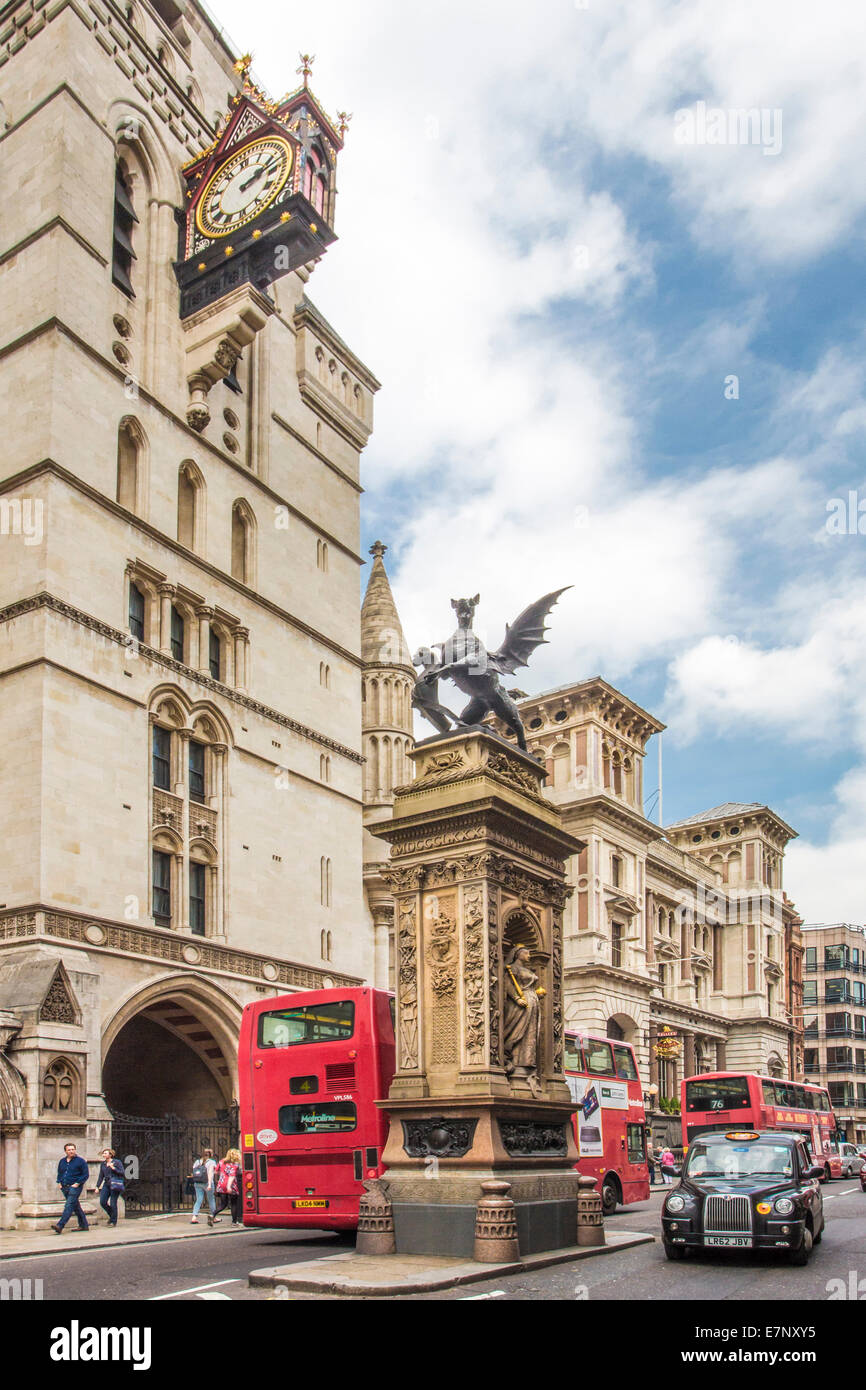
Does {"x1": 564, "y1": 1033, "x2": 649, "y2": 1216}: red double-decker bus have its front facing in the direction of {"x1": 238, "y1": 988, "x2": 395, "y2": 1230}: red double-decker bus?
no

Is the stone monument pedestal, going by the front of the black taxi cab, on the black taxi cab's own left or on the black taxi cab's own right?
on the black taxi cab's own right

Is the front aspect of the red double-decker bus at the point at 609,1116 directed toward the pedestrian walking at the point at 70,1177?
no

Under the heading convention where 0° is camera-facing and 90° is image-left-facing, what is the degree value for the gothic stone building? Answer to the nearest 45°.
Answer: approximately 315°

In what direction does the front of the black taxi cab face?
toward the camera
